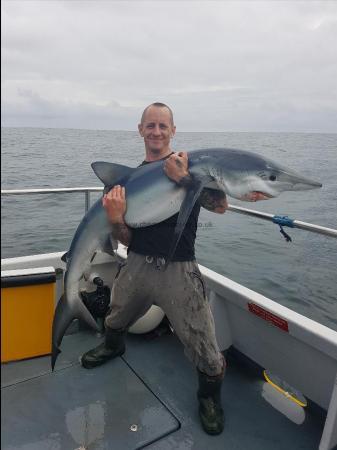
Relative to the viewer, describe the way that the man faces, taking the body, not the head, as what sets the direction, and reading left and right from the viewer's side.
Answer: facing the viewer

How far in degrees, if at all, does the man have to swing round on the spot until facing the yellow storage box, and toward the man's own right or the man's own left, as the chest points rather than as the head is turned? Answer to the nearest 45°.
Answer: approximately 90° to the man's own right
